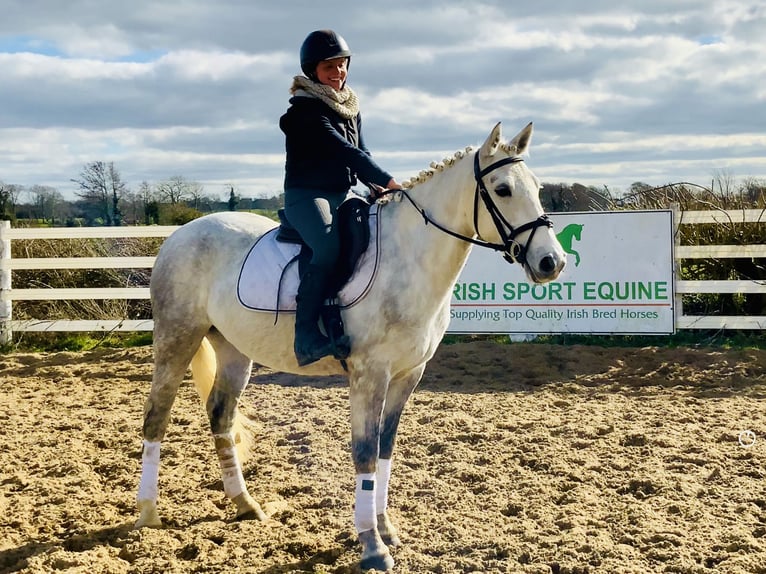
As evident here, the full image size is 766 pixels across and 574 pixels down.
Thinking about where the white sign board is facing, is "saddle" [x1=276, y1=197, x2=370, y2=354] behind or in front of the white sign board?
in front

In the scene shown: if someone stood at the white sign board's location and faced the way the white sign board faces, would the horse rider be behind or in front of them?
in front

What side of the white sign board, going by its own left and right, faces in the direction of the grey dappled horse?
front

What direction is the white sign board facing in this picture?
toward the camera

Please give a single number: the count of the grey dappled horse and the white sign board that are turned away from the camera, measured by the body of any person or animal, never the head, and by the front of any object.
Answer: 0

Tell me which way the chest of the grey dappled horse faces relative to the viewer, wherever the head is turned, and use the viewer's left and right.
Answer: facing the viewer and to the right of the viewer
